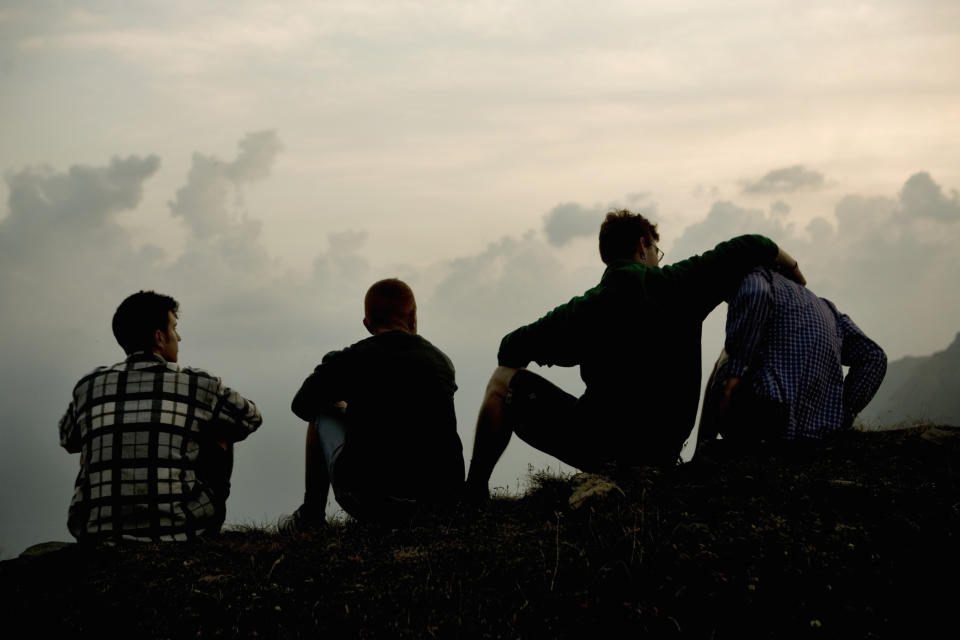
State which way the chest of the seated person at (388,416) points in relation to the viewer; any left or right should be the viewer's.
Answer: facing away from the viewer and to the left of the viewer

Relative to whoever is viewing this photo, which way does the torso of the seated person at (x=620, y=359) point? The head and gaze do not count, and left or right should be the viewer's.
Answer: facing away from the viewer and to the left of the viewer

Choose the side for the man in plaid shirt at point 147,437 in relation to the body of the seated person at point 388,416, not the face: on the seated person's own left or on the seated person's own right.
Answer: on the seated person's own left

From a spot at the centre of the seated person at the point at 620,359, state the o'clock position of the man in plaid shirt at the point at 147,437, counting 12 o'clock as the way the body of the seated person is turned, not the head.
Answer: The man in plaid shirt is roughly at 10 o'clock from the seated person.

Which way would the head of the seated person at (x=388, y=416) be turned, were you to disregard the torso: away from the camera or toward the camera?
away from the camera

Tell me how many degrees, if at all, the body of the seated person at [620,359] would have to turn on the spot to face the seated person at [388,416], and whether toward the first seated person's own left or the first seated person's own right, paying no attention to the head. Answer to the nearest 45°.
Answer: approximately 45° to the first seated person's own left

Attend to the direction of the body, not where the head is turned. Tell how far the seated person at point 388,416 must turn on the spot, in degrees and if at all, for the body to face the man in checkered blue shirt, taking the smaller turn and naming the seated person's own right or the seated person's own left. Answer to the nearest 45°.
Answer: approximately 135° to the seated person's own right

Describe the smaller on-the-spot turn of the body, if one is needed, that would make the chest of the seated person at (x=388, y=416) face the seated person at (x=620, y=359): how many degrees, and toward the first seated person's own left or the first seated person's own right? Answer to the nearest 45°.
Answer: approximately 135° to the first seated person's own right
